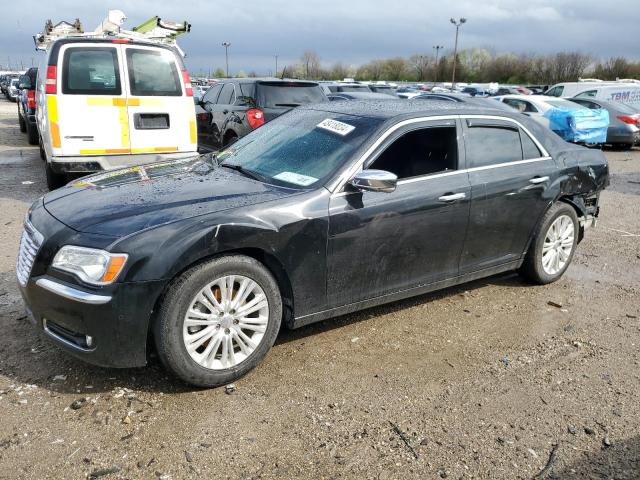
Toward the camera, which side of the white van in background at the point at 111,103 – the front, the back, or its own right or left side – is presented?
back

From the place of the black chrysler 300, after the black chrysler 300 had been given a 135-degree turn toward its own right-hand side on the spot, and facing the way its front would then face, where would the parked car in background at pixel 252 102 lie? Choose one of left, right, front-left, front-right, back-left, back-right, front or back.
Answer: front

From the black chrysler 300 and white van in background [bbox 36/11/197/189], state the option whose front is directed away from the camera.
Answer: the white van in background

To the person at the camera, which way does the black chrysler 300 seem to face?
facing the viewer and to the left of the viewer

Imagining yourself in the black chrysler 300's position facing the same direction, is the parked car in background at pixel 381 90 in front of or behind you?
behind

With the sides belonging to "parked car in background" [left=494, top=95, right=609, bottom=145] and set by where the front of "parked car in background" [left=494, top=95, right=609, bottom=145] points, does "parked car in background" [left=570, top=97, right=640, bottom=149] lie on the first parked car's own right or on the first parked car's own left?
on the first parked car's own right

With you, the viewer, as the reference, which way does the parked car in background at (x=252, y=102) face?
facing away from the viewer and to the left of the viewer

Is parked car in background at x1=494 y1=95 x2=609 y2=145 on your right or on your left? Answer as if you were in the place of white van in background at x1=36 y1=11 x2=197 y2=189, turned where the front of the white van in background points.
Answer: on your right

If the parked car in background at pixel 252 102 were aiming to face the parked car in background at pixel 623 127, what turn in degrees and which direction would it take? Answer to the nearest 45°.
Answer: approximately 90° to its right

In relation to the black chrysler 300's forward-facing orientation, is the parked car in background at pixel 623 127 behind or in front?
behind
